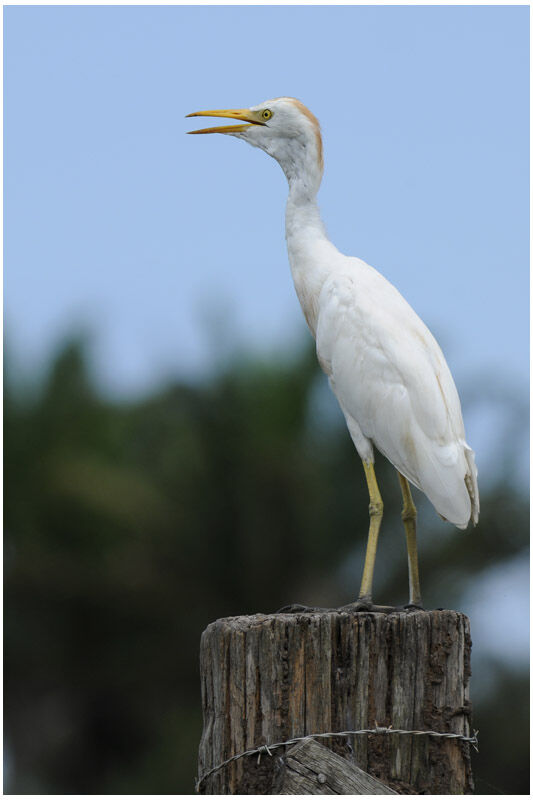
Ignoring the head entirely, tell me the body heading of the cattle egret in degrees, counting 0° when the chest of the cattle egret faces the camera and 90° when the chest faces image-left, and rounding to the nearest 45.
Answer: approximately 90°
